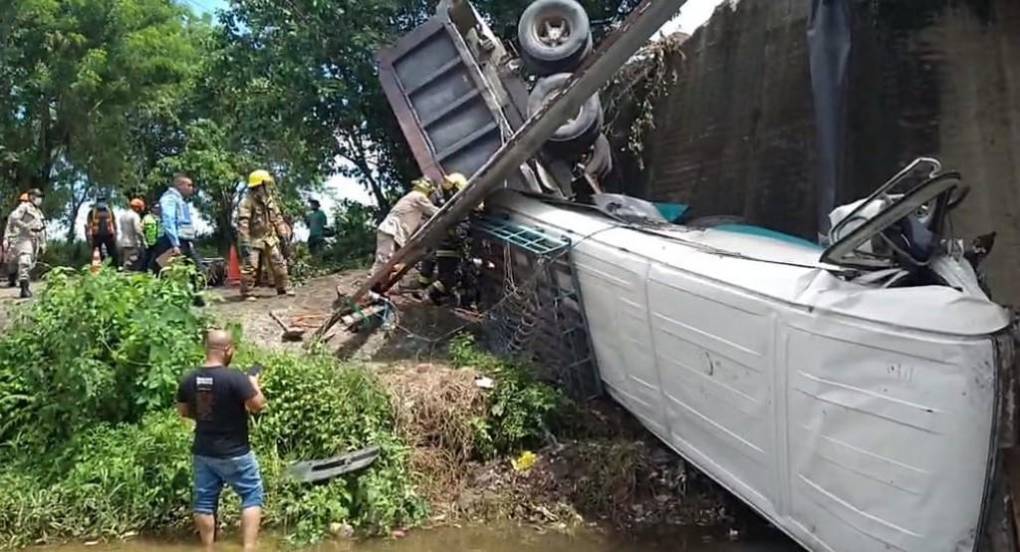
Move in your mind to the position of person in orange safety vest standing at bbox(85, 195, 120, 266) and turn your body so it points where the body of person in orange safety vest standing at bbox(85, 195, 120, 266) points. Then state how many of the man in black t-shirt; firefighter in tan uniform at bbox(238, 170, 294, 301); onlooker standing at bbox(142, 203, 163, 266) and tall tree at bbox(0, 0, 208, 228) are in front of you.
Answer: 1

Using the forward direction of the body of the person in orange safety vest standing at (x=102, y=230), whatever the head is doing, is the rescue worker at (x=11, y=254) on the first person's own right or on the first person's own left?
on the first person's own left

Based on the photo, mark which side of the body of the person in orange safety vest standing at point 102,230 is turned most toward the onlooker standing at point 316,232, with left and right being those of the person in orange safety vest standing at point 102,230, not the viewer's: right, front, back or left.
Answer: right

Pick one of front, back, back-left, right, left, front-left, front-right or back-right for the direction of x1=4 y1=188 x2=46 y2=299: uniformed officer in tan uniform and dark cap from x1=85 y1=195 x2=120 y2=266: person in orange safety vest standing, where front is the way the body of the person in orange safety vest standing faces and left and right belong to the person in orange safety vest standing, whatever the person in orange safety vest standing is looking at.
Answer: back-left

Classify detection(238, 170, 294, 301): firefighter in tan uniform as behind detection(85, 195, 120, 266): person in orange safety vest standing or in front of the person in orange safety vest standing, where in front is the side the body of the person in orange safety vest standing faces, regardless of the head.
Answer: behind

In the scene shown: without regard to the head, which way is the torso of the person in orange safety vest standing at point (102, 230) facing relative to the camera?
away from the camera

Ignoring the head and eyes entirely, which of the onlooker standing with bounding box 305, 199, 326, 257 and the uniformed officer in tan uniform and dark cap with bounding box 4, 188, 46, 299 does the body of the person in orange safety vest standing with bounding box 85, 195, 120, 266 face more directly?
the onlooker standing

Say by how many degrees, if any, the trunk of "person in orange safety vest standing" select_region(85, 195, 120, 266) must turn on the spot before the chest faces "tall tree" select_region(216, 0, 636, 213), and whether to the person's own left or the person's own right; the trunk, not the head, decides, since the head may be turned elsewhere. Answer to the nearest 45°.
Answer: approximately 90° to the person's own right

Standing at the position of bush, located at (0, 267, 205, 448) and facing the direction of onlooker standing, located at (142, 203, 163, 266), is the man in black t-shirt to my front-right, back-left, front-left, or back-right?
back-right

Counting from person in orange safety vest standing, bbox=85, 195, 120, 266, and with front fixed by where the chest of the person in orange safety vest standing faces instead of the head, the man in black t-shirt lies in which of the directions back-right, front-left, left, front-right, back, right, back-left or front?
back
